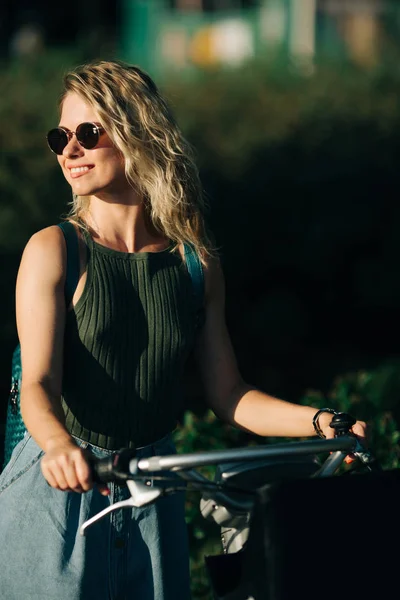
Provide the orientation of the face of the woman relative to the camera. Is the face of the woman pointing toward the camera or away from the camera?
toward the camera

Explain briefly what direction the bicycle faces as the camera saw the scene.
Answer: facing the viewer and to the right of the viewer
